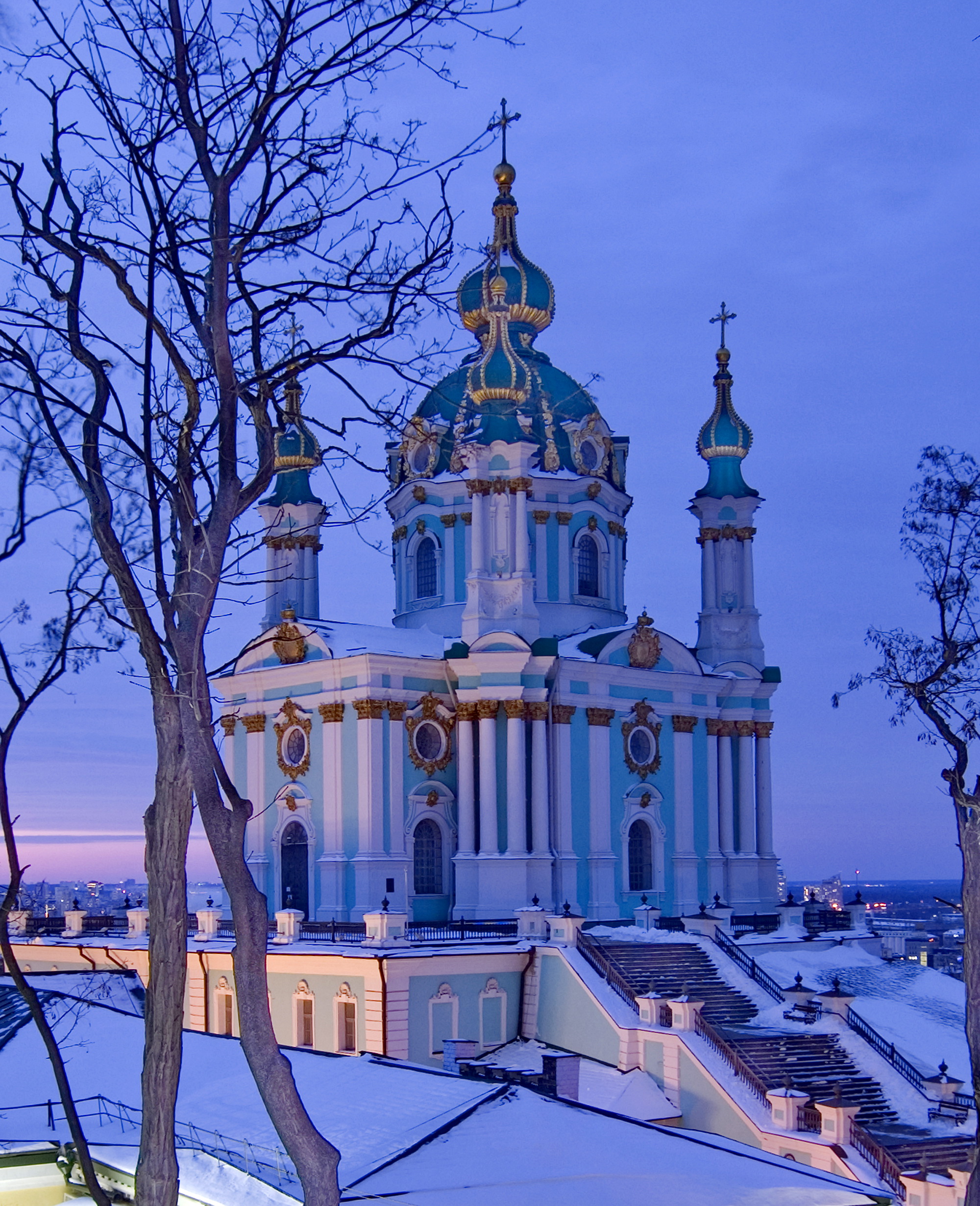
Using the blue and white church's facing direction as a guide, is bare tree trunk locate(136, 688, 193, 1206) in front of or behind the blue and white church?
in front

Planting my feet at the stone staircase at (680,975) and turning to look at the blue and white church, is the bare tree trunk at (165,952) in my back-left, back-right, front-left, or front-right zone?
back-left

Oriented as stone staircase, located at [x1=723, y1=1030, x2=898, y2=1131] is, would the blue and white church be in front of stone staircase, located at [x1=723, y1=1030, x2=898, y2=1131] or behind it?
behind

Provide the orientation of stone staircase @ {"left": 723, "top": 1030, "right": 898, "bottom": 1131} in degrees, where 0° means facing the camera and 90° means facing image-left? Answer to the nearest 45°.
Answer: approximately 315°

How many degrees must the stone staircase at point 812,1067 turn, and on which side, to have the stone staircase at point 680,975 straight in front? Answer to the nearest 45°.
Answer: approximately 180°

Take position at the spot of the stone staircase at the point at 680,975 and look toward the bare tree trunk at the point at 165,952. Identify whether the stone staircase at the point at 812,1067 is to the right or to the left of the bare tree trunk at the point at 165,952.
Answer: left
